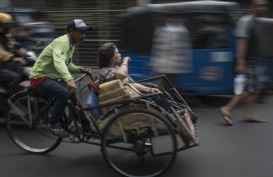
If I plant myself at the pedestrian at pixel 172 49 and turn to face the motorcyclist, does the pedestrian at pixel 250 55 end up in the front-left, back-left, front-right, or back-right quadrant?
back-left

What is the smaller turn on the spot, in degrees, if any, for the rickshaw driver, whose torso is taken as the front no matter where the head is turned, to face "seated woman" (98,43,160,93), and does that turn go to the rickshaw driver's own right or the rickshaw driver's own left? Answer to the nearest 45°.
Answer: approximately 45° to the rickshaw driver's own right

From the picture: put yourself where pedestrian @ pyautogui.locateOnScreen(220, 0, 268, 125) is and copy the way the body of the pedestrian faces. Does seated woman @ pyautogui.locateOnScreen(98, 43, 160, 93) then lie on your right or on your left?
on your right

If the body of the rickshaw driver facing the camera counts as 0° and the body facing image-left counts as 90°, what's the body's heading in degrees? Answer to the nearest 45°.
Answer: approximately 270°

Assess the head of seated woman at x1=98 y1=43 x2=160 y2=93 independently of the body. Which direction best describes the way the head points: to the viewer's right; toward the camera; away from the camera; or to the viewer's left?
to the viewer's right

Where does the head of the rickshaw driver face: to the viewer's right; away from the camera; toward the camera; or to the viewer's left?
to the viewer's right

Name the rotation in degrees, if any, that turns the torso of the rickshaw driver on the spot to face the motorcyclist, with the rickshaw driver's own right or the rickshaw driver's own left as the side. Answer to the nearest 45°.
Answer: approximately 135° to the rickshaw driver's own left

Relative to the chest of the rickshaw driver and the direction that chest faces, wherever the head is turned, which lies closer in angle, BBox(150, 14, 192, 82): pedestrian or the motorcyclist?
the pedestrian

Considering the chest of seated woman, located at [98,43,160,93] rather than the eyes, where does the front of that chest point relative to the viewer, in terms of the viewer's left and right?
facing to the right of the viewer

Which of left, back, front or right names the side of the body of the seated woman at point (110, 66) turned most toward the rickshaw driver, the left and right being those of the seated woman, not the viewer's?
back
